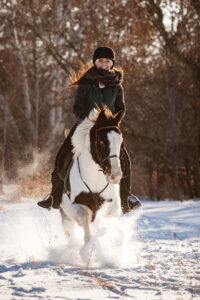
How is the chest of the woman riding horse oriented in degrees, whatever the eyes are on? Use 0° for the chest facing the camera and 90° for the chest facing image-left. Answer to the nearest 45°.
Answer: approximately 0°
